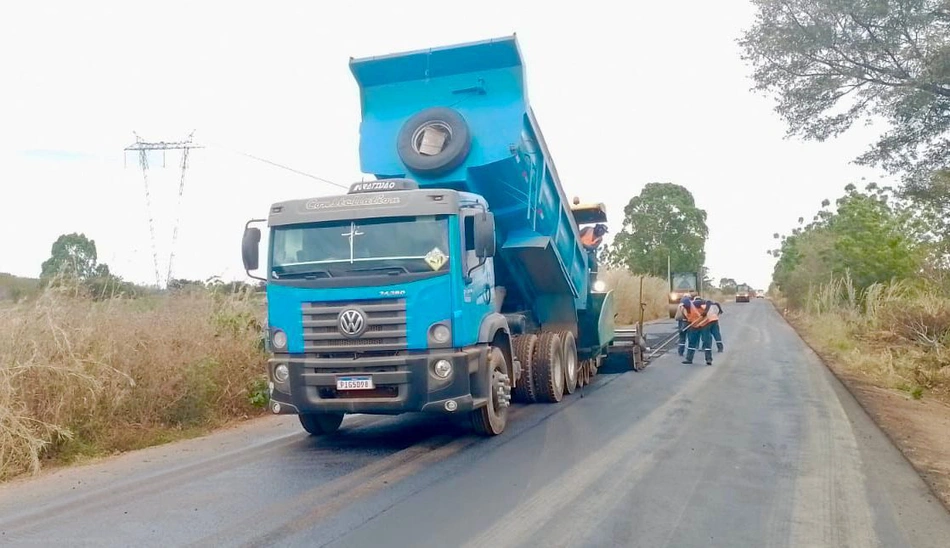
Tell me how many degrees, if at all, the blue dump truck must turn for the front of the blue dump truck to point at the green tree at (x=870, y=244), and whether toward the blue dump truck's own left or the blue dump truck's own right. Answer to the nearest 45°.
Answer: approximately 180°

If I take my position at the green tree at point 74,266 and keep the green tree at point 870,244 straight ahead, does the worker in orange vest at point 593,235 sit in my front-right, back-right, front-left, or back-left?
front-right

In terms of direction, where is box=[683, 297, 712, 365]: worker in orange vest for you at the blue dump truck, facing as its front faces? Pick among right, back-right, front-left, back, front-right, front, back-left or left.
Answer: back

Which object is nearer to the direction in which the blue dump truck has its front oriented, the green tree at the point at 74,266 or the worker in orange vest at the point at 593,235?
the green tree

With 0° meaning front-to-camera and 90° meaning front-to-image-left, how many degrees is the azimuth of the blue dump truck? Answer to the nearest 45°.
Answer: approximately 45°

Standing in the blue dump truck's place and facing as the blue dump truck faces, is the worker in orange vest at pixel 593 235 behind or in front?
behind
